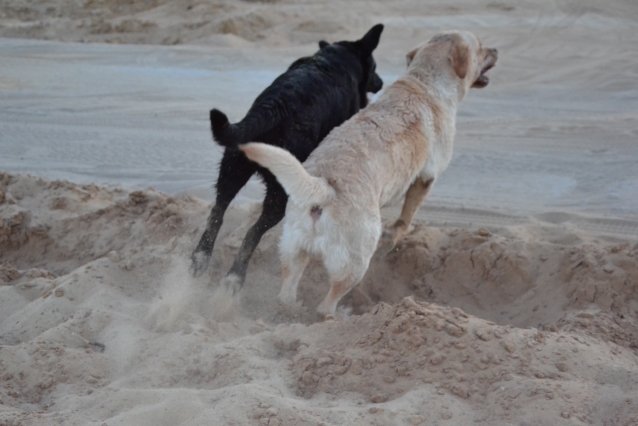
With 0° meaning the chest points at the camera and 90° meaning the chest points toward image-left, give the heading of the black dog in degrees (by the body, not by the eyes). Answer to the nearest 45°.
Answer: approximately 225°

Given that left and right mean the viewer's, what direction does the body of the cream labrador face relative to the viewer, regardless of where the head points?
facing away from the viewer and to the right of the viewer
